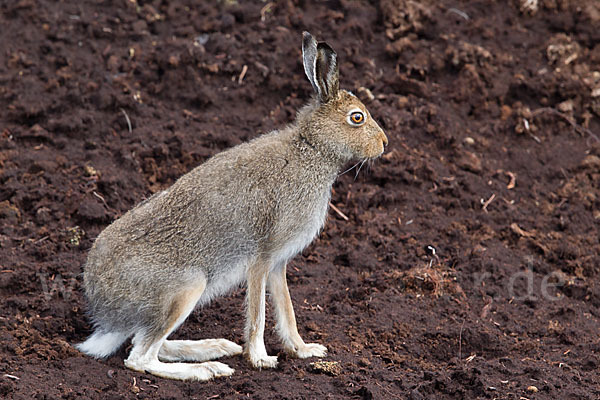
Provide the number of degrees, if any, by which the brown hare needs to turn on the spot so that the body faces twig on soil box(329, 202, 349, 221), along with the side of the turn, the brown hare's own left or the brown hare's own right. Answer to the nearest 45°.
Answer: approximately 45° to the brown hare's own left

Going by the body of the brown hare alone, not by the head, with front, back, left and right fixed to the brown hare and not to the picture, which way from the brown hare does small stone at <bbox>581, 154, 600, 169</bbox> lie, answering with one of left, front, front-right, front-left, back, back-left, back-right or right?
front-left

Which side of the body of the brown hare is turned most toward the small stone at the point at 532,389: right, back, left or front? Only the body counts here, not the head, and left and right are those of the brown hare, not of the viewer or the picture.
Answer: front

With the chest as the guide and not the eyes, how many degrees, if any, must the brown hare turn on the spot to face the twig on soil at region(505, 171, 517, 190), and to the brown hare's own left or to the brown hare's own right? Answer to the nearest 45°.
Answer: approximately 45° to the brown hare's own left

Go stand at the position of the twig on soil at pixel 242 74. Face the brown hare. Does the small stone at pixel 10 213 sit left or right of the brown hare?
right

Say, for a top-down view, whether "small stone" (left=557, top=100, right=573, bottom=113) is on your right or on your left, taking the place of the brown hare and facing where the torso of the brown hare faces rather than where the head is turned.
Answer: on your left

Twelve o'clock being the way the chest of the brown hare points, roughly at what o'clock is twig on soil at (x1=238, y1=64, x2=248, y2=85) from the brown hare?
The twig on soil is roughly at 9 o'clock from the brown hare.

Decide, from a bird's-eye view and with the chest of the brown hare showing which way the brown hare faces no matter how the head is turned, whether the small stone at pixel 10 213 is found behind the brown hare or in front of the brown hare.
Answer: behind

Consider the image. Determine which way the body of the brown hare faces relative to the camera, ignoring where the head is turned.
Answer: to the viewer's right

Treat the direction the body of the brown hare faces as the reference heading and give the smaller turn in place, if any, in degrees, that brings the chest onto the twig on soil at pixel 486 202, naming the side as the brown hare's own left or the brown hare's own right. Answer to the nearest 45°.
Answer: approximately 45° to the brown hare's own left

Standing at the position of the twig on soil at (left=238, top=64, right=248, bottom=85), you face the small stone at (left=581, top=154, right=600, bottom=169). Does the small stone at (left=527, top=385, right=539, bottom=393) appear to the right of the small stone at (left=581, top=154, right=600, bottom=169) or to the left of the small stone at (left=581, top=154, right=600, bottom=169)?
right
